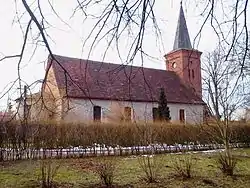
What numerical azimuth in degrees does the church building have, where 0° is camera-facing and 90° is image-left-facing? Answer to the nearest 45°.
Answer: approximately 225°
